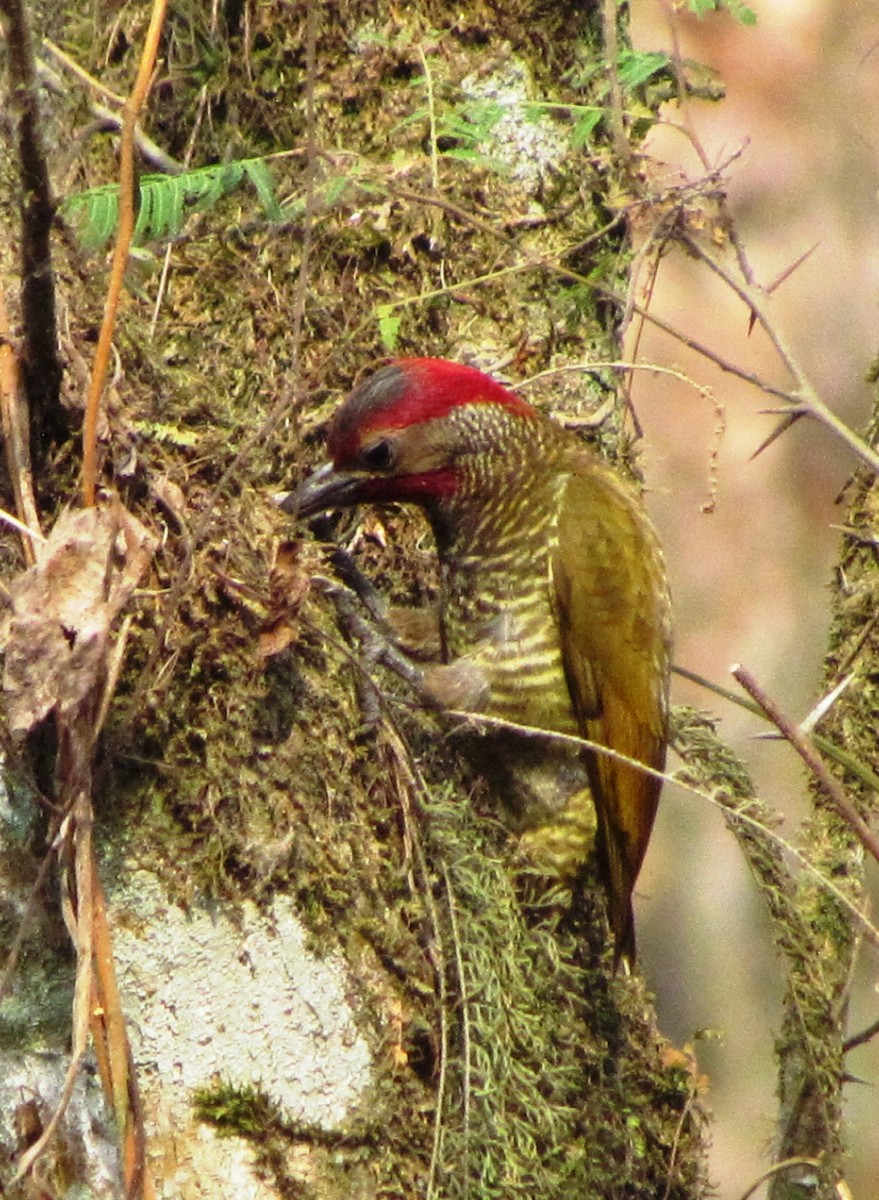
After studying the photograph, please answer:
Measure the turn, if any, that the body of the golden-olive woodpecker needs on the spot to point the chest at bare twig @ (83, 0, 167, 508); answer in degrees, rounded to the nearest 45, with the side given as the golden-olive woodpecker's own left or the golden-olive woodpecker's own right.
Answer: approximately 45° to the golden-olive woodpecker's own left

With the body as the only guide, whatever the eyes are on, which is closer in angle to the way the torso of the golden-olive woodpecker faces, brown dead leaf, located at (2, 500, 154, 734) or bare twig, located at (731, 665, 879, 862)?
the brown dead leaf

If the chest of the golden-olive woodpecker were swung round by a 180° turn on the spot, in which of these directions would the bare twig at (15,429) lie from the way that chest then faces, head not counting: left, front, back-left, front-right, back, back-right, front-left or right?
back-right

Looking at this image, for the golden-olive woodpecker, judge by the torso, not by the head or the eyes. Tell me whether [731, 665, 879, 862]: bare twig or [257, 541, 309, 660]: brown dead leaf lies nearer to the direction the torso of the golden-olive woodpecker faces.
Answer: the brown dead leaf

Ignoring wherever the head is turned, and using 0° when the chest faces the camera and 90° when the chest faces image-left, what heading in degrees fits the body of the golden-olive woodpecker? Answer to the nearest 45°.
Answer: approximately 90°
